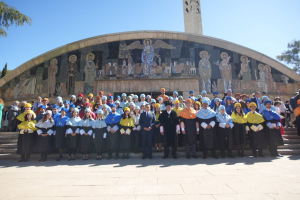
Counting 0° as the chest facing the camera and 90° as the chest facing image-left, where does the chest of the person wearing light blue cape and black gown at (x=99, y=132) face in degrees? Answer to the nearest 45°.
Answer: approximately 0°

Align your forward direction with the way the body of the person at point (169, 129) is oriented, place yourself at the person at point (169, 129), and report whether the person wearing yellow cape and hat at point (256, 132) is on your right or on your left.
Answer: on your left

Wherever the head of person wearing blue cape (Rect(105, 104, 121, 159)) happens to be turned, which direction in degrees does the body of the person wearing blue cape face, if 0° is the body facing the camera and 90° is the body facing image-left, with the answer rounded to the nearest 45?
approximately 0°

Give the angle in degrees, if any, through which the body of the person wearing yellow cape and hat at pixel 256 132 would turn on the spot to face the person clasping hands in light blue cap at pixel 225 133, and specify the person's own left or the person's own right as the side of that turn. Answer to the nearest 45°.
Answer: approximately 45° to the person's own right

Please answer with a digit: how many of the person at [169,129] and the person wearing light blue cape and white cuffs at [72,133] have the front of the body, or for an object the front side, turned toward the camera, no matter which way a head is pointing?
2

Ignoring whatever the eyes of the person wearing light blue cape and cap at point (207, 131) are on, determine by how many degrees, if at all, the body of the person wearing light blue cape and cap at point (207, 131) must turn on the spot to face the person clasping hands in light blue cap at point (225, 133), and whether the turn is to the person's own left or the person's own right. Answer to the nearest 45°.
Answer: approximately 135° to the person's own left

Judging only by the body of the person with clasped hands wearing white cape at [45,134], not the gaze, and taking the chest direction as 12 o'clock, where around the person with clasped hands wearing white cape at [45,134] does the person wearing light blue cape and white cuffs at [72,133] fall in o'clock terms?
the person wearing light blue cape and white cuffs at [72,133] is roughly at 10 o'clock from the person with clasped hands wearing white cape at [45,134].

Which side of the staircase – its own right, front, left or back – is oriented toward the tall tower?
back

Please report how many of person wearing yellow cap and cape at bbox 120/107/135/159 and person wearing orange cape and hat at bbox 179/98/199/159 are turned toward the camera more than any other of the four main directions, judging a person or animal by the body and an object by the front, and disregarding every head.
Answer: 2
